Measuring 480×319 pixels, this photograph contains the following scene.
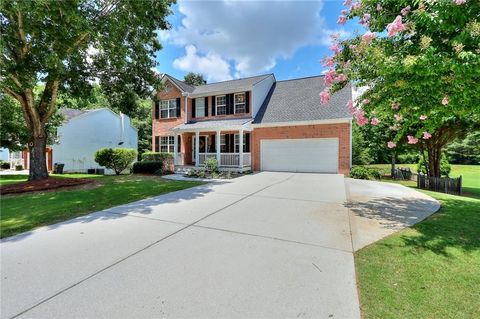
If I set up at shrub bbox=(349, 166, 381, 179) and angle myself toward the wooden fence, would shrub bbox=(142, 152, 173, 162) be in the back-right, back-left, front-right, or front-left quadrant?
back-right

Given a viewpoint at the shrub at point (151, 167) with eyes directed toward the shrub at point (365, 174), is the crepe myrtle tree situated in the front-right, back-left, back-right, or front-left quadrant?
front-right

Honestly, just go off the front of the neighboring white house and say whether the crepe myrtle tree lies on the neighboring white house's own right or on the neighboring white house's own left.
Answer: on the neighboring white house's own left

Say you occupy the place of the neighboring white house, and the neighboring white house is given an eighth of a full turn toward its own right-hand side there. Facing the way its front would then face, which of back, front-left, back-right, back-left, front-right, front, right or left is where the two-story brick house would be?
back

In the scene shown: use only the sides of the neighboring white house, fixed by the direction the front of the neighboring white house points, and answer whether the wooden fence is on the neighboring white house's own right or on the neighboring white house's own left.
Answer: on the neighboring white house's own left

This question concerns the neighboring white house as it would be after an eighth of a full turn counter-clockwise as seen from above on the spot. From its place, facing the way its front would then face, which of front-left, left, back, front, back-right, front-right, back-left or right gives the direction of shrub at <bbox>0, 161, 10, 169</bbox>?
right

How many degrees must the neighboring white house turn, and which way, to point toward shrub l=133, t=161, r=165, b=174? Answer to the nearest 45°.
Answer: approximately 90° to its left

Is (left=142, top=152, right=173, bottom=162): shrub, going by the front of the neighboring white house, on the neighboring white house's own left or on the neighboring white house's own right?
on the neighboring white house's own left

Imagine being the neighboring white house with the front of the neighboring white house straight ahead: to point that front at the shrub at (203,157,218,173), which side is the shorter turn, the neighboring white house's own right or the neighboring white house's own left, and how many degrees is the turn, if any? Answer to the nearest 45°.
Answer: approximately 90° to the neighboring white house's own left
